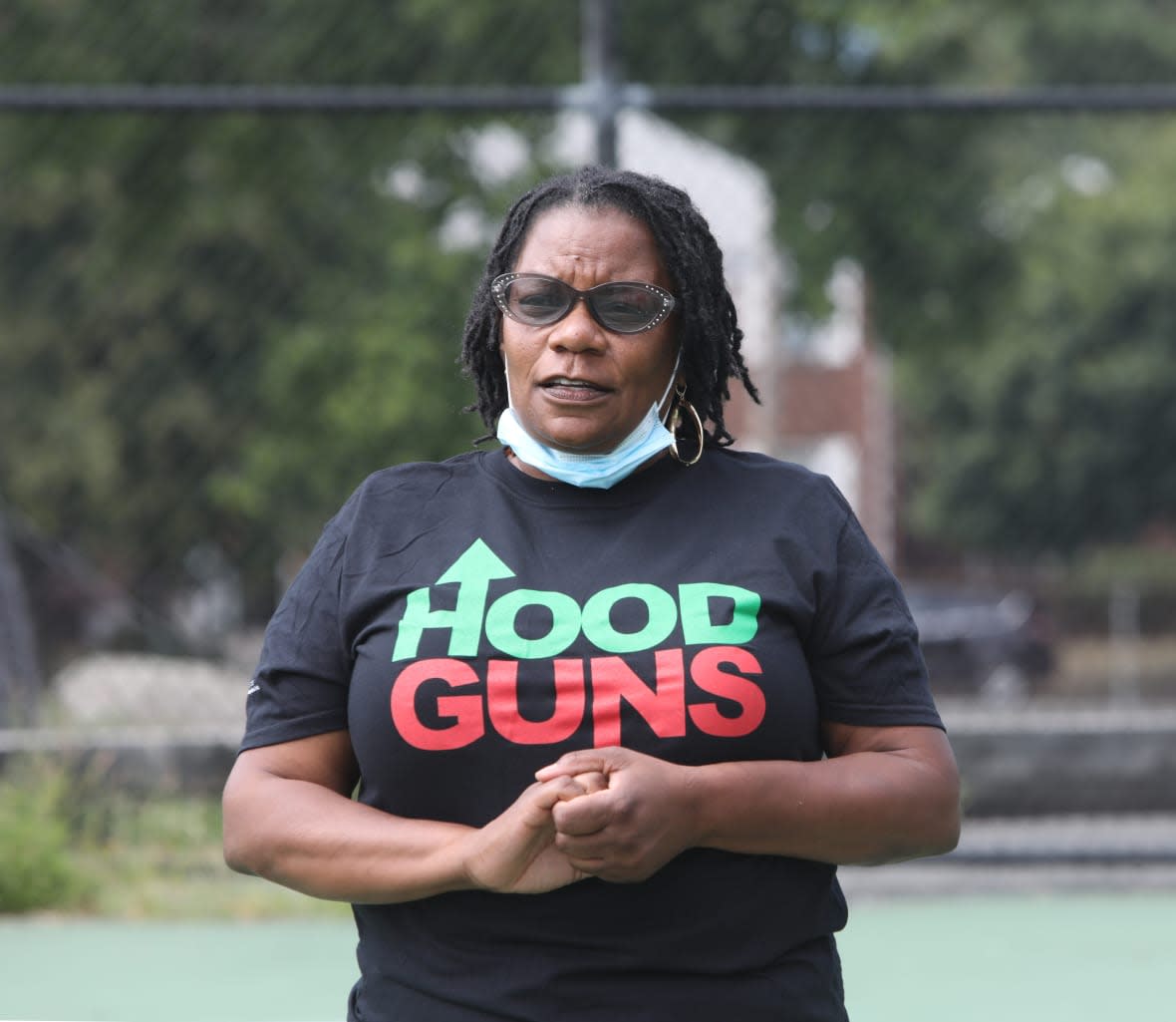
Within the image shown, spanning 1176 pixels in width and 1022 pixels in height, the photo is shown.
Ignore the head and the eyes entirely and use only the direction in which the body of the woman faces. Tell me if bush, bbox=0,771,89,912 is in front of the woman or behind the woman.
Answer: behind

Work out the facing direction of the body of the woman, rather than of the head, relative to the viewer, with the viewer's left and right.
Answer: facing the viewer
